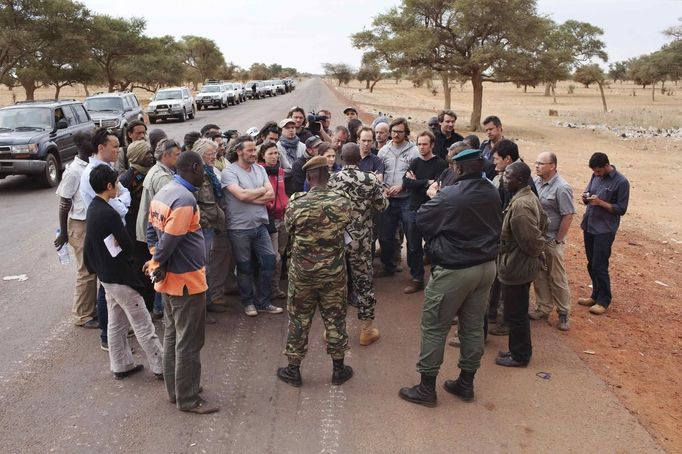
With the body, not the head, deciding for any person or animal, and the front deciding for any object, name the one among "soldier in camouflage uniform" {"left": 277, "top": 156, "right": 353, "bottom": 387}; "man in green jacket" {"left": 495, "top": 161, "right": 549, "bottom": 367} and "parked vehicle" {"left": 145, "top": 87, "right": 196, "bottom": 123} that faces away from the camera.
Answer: the soldier in camouflage uniform

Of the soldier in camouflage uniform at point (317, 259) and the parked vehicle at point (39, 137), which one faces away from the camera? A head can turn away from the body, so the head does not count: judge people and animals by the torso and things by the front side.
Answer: the soldier in camouflage uniform

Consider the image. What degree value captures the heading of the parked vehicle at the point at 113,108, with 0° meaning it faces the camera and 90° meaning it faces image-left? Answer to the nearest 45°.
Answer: approximately 45°

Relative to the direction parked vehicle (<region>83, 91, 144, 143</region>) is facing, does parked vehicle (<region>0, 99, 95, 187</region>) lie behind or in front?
in front

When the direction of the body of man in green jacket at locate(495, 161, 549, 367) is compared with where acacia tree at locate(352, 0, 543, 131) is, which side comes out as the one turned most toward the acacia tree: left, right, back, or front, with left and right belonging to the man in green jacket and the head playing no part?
right

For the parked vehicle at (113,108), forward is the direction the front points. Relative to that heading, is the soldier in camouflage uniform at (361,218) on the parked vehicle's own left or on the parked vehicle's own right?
on the parked vehicle's own left

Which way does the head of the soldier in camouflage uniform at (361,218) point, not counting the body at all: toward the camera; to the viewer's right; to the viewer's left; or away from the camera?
away from the camera

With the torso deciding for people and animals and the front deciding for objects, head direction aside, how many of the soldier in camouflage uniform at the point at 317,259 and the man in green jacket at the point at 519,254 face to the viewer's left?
1

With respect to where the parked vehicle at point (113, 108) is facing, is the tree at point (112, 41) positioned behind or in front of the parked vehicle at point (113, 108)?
behind

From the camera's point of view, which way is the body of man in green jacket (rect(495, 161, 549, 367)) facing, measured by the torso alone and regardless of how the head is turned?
to the viewer's left

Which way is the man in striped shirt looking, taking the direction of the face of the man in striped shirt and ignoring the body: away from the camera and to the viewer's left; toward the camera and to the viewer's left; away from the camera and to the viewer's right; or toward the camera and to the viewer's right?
away from the camera and to the viewer's right

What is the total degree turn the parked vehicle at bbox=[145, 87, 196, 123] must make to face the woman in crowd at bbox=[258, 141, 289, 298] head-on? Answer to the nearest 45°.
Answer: approximately 45° to its left

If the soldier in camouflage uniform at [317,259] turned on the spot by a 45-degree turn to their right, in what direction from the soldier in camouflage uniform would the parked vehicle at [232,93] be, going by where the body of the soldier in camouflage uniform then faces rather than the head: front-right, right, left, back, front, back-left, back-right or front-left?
front-left

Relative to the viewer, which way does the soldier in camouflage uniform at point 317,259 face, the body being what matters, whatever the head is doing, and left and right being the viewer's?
facing away from the viewer

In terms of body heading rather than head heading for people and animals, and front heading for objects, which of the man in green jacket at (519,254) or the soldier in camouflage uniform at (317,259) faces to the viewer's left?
the man in green jacket

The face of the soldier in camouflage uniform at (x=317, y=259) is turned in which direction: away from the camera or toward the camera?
away from the camera

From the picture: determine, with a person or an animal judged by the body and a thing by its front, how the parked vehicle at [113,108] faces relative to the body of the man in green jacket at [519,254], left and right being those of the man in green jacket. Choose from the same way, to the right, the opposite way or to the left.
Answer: to the left
